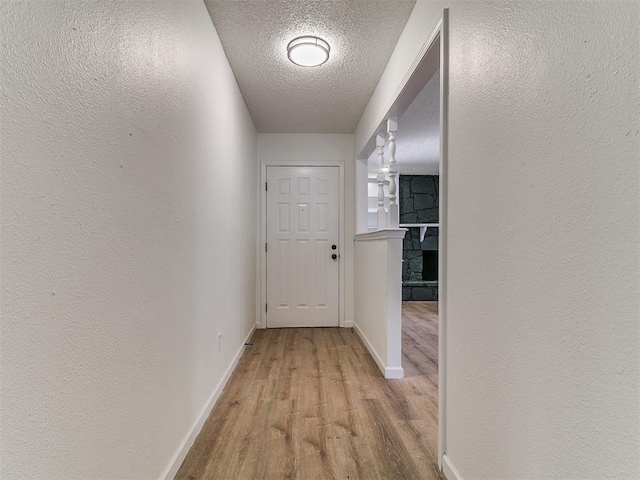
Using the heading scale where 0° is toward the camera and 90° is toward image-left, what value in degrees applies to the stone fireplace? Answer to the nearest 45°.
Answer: approximately 0°

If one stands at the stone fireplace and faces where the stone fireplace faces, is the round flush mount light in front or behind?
in front
